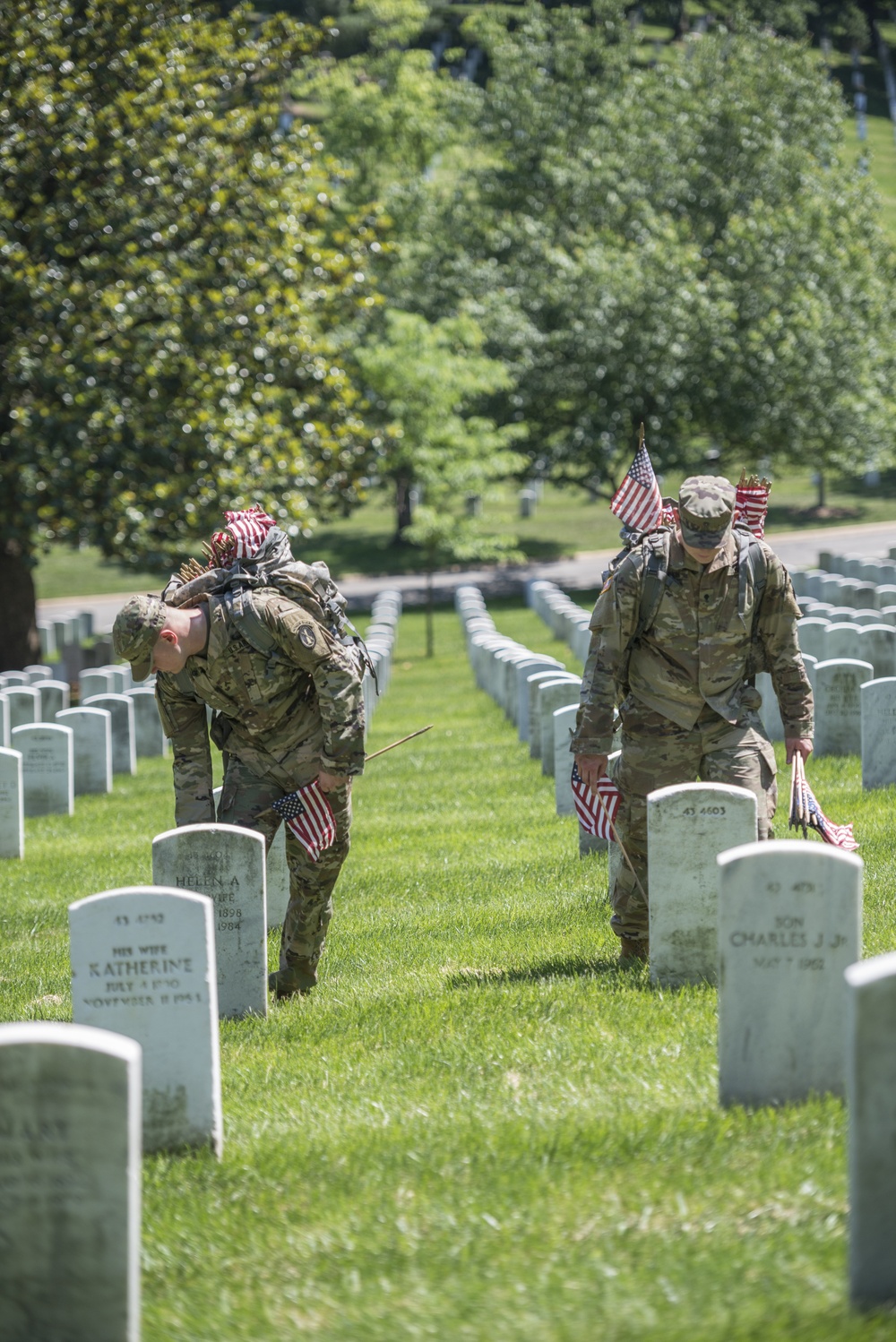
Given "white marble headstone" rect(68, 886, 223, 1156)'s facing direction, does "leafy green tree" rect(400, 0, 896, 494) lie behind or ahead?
behind

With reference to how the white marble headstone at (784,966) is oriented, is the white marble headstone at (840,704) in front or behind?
behind

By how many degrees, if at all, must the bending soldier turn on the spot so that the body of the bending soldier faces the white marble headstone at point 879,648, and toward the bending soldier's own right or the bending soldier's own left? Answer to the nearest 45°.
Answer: approximately 180°

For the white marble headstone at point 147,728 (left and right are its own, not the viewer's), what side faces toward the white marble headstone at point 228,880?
front

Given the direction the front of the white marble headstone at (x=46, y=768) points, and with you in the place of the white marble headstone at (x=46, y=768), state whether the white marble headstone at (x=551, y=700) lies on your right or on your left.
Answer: on your left

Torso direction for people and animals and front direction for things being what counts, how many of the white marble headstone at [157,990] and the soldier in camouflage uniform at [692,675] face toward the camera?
2

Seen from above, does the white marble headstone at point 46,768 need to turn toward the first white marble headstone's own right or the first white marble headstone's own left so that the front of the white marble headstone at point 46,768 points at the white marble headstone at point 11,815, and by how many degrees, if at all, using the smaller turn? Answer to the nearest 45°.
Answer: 0° — it already faces it

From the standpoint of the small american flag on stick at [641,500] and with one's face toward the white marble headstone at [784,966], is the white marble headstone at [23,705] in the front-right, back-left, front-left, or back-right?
back-right

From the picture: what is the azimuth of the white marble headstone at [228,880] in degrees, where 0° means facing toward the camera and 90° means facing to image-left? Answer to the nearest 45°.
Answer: approximately 0°

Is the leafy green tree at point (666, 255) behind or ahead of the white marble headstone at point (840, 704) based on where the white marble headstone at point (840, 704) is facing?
behind

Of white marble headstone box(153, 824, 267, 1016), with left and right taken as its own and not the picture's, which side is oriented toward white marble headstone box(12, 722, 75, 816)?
back

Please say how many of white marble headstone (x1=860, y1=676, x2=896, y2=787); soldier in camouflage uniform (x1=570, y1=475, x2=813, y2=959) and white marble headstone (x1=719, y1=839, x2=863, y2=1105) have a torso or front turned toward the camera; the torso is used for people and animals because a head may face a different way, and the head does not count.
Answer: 3

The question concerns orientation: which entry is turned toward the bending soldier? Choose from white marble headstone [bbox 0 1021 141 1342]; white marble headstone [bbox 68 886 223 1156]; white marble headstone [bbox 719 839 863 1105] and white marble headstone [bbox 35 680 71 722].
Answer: white marble headstone [bbox 35 680 71 722]
